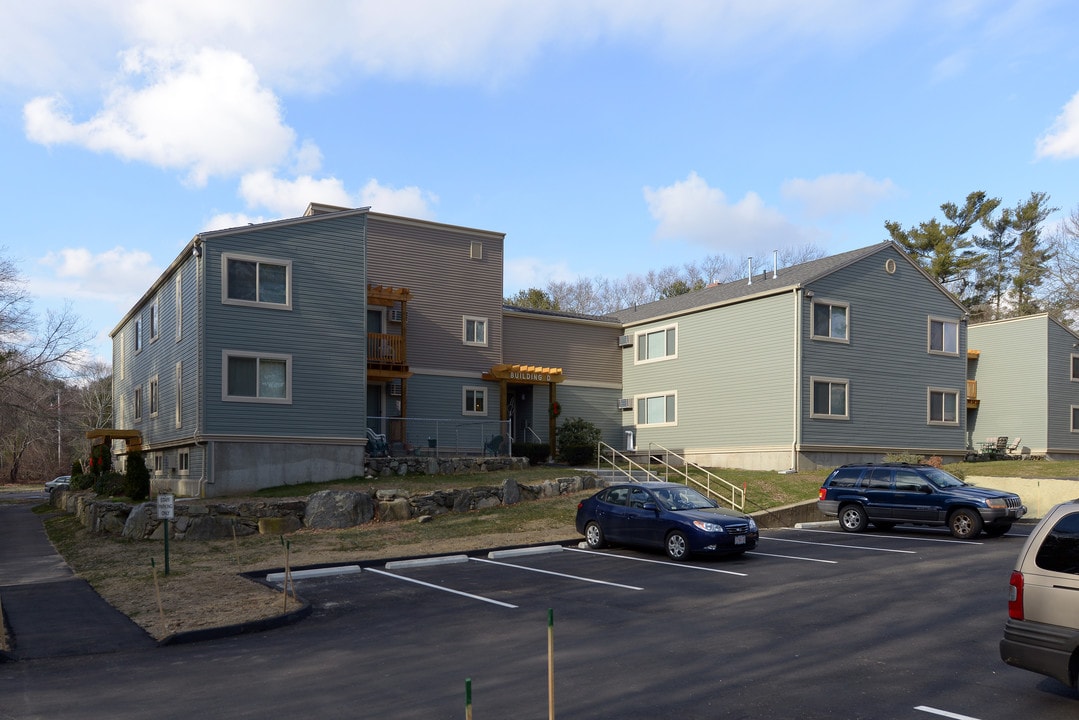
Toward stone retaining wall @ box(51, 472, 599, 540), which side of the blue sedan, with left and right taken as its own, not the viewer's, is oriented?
back

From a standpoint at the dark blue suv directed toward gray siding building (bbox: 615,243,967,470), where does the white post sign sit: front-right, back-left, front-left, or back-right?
back-left

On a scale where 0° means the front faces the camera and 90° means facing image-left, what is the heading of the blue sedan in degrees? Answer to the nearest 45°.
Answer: approximately 315°

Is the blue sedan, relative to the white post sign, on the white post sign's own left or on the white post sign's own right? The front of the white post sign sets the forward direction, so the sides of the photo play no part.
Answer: on the white post sign's own left

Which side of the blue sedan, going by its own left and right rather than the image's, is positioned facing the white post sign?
right

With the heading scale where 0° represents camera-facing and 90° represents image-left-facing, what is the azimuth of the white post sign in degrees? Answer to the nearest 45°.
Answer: approximately 0°
